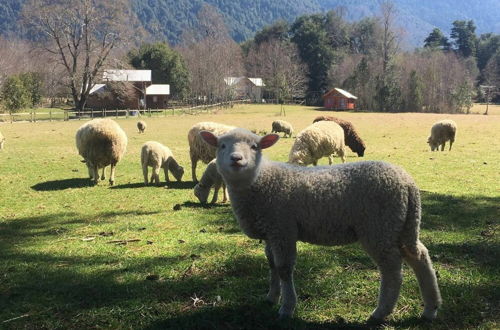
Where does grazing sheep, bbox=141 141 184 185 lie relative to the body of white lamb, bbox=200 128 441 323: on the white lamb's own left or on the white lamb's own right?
on the white lamb's own right

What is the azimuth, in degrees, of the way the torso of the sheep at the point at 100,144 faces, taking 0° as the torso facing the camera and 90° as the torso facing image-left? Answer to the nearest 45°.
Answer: approximately 180°

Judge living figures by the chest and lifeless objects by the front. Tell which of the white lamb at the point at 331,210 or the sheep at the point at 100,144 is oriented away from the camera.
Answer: the sheep

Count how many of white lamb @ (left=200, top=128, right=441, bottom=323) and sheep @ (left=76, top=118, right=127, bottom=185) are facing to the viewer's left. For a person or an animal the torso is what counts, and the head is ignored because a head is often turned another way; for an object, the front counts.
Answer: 1

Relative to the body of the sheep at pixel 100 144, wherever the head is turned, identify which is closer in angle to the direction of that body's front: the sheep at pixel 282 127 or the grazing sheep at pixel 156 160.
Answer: the sheep

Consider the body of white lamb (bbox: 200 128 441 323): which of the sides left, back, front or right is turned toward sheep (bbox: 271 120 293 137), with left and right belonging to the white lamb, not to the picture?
right

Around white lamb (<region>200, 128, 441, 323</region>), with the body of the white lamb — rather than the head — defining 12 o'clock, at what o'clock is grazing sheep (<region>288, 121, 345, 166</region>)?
The grazing sheep is roughly at 3 o'clock from the white lamb.

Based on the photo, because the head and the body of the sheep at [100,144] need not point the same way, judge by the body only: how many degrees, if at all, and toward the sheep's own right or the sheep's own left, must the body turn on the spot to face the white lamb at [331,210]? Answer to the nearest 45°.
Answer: approximately 180°

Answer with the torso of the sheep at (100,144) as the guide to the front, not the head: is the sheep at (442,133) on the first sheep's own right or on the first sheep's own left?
on the first sheep's own right

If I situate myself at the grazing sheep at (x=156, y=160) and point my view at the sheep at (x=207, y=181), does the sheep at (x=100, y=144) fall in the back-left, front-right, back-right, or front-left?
back-right

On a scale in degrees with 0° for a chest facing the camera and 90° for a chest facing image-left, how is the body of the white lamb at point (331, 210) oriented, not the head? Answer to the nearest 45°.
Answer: approximately 90°
